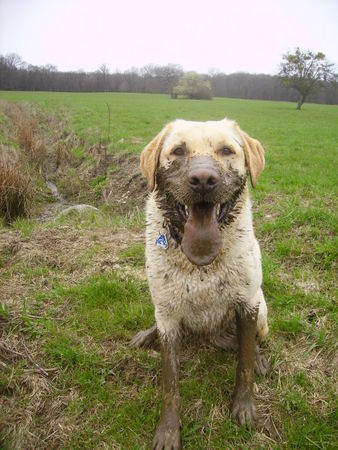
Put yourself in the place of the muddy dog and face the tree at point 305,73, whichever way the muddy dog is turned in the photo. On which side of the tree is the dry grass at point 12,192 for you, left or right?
left

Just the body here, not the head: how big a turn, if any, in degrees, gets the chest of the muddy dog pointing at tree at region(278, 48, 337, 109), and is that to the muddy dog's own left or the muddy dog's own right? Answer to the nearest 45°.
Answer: approximately 180°

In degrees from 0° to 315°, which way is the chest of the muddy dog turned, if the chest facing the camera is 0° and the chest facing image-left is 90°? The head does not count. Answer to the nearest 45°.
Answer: approximately 0°

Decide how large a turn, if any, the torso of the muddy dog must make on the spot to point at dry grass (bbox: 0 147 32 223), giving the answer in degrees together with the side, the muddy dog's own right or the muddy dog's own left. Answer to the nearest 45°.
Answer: approximately 135° to the muddy dog's own right
